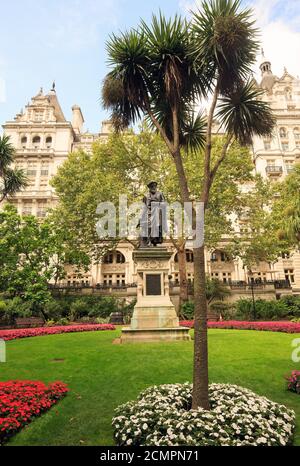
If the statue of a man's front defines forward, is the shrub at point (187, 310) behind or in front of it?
behind

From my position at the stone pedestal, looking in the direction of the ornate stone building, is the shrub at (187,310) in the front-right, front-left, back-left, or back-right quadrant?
front-right

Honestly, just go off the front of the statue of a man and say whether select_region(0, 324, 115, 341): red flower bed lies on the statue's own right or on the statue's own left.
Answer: on the statue's own right

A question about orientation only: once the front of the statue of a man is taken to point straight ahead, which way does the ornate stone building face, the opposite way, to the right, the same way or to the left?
the same way

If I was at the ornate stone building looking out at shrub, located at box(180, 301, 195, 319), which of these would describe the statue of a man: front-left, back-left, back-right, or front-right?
front-right

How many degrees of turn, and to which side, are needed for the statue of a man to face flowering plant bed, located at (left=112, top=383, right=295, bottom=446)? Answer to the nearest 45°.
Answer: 0° — it already faces it

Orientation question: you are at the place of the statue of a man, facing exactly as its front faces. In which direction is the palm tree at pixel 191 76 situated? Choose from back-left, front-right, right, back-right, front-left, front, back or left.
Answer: front

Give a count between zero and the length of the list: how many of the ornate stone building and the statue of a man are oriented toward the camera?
2

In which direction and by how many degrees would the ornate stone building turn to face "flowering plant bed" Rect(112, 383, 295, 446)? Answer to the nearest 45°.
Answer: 0° — it already faces it

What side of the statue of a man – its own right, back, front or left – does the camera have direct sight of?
front

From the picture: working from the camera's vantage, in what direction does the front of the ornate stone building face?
facing the viewer
